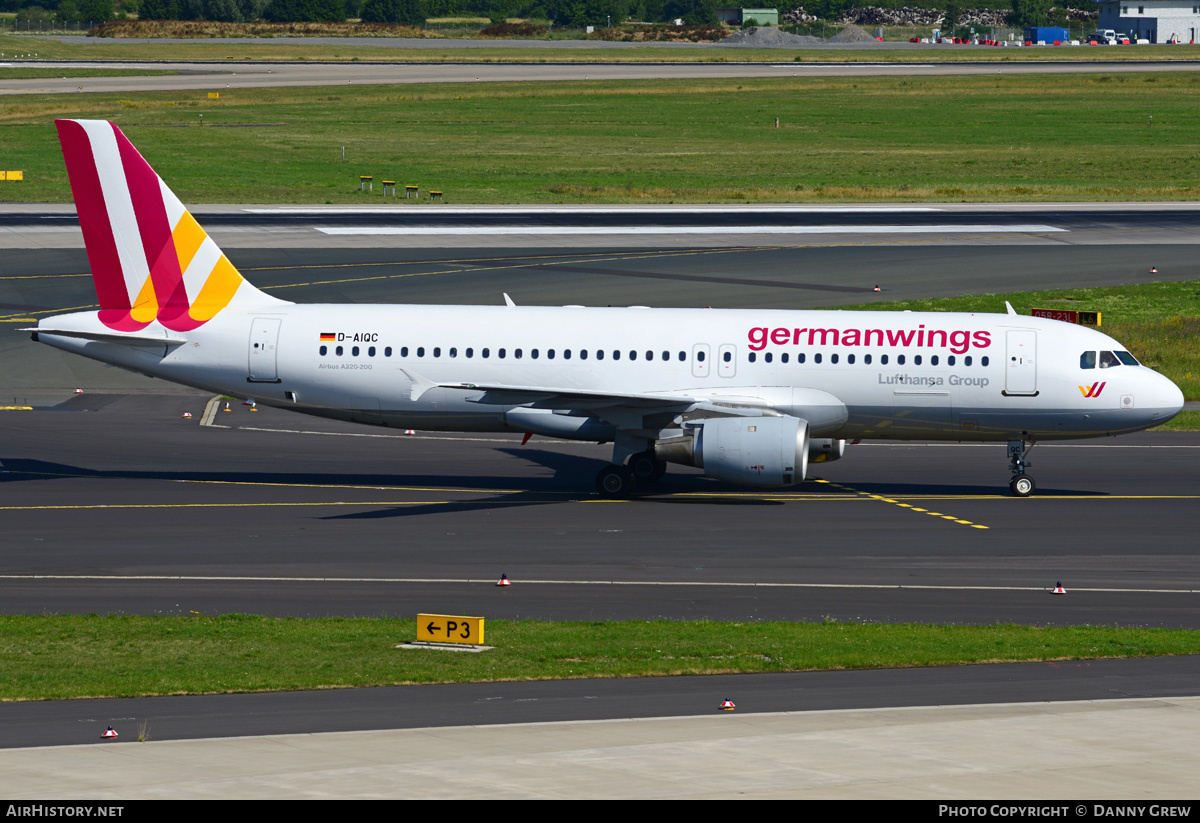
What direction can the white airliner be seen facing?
to the viewer's right

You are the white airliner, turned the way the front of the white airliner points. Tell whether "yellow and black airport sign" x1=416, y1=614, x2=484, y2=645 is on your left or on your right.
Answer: on your right
